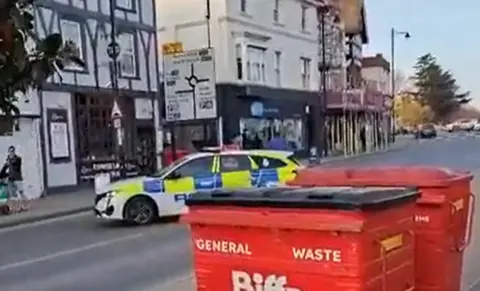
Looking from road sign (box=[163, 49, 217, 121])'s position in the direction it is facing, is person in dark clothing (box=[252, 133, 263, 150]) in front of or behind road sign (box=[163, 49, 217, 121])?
behind

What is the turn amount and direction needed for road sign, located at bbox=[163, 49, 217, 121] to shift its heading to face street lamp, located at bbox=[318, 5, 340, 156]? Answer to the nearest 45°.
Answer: approximately 135° to its left

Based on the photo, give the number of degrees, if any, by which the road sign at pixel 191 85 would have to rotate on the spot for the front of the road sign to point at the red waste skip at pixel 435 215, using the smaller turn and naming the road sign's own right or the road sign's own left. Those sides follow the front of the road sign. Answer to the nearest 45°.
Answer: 0° — it already faces it

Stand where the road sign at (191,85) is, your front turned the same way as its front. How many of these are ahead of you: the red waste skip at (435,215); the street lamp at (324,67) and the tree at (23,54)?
2

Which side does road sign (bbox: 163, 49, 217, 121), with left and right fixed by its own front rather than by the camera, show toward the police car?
front

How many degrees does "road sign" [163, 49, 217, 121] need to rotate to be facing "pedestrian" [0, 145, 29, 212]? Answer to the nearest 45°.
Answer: approximately 45° to its right

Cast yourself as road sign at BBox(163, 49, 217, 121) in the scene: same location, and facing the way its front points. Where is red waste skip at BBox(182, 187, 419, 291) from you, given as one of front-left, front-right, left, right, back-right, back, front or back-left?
front

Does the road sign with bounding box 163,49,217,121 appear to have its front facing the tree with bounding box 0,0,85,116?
yes

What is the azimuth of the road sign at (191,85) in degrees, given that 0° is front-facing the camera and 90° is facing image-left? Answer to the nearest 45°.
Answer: approximately 0°
